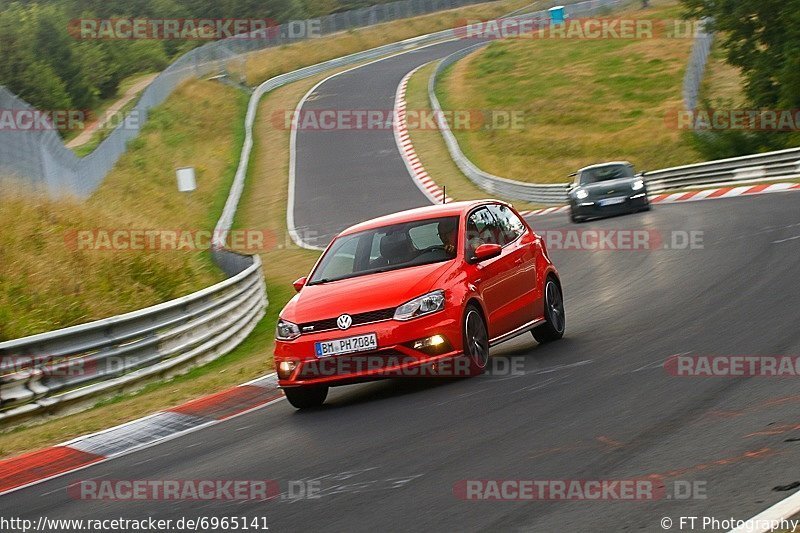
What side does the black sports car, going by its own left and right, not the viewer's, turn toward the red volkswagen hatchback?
front

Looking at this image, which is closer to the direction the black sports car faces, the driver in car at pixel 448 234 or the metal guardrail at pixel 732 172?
the driver in car

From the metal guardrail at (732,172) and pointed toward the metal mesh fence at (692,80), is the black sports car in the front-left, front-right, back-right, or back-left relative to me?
back-left

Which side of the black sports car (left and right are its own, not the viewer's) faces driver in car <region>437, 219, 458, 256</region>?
front

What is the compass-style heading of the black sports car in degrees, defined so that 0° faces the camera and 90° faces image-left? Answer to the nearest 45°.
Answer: approximately 0°

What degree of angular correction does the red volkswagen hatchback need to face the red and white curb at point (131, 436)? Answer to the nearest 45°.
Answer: approximately 45° to its right

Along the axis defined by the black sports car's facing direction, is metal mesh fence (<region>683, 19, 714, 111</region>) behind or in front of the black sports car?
behind

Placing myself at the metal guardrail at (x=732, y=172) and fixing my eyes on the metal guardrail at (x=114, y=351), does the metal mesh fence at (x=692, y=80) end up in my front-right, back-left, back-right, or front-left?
back-right

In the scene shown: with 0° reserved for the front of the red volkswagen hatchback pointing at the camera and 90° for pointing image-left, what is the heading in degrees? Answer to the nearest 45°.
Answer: approximately 45°

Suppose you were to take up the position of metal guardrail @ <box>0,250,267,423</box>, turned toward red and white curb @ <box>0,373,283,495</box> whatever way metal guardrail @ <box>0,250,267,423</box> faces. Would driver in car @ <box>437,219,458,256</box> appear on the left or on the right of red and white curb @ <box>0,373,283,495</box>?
left

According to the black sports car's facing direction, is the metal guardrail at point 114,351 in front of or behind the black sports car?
in front

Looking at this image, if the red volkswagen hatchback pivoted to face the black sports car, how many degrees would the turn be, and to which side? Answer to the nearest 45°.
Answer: approximately 135° to its right

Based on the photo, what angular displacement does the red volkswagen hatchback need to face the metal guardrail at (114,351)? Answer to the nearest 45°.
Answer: approximately 90° to its right

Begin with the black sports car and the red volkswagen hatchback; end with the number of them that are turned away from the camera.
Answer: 0

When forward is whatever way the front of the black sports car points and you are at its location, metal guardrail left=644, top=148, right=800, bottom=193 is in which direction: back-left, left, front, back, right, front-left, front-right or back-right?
back-left
